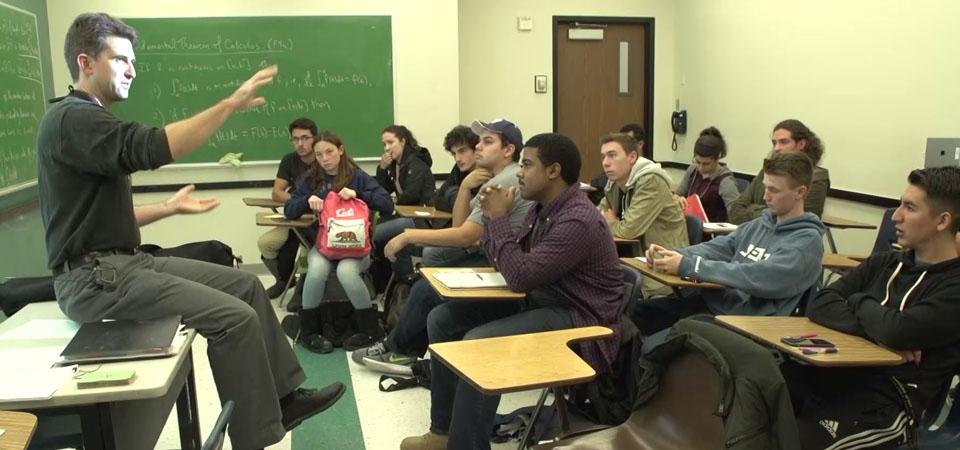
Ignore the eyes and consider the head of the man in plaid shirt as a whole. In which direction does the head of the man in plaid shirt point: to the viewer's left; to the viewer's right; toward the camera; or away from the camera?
to the viewer's left

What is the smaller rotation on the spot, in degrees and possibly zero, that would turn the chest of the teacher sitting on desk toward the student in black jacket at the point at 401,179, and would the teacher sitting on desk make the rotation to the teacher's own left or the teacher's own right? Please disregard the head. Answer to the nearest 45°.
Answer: approximately 45° to the teacher's own left

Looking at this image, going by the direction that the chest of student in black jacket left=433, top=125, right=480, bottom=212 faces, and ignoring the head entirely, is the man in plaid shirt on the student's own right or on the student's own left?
on the student's own left

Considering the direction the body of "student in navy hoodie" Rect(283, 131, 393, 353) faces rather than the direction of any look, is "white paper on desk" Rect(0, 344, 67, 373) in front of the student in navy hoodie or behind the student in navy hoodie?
in front

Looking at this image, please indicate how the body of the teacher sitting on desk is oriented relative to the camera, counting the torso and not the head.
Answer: to the viewer's right

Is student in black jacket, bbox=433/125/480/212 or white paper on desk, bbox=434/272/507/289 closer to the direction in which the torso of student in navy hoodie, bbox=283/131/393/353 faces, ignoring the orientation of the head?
the white paper on desk

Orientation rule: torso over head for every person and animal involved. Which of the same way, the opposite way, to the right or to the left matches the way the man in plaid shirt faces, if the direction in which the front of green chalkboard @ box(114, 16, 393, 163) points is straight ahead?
to the right

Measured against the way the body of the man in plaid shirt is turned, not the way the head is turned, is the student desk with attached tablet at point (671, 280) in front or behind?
behind

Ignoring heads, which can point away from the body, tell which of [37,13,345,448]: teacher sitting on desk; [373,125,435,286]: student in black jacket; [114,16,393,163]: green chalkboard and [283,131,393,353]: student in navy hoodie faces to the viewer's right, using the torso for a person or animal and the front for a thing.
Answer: the teacher sitting on desk

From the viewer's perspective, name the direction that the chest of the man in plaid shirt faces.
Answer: to the viewer's left

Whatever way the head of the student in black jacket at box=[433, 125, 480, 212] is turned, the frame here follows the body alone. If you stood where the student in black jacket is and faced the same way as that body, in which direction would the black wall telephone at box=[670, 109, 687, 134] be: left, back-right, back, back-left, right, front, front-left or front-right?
back
